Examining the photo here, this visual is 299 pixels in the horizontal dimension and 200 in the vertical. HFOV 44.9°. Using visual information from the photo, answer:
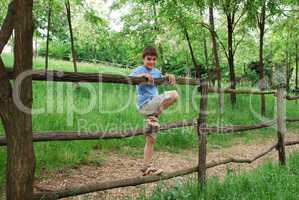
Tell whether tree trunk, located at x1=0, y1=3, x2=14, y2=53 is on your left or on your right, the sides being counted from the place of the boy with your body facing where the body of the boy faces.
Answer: on your right

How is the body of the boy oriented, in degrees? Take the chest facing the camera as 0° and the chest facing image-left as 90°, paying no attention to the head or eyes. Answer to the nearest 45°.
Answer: approximately 315°
